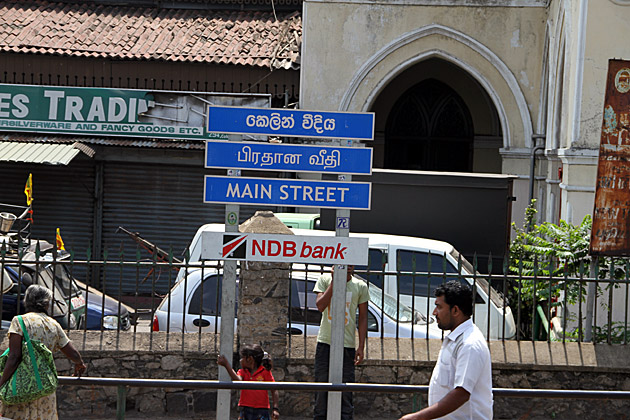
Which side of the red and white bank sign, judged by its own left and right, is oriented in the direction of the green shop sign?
back

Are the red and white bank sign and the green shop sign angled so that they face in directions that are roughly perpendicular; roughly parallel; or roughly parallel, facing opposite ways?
roughly parallel

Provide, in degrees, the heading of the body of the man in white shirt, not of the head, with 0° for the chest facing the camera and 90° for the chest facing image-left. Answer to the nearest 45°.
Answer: approximately 90°

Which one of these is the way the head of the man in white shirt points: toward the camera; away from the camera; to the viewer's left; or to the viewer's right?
to the viewer's left

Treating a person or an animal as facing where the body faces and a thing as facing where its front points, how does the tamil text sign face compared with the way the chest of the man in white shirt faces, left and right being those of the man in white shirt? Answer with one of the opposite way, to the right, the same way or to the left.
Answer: to the left

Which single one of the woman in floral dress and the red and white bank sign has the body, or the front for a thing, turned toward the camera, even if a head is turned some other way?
the red and white bank sign

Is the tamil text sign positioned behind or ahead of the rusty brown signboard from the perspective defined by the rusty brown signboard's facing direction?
ahead

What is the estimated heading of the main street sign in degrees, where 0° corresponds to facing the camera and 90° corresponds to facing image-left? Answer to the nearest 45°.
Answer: approximately 0°

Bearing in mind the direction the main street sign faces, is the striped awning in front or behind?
behind

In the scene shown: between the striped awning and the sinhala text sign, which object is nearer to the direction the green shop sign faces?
the sinhala text sign

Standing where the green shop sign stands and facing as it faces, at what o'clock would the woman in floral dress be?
The woman in floral dress is roughly at 12 o'clock from the green shop sign.

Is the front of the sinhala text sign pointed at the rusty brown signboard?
no

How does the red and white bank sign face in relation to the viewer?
toward the camera
